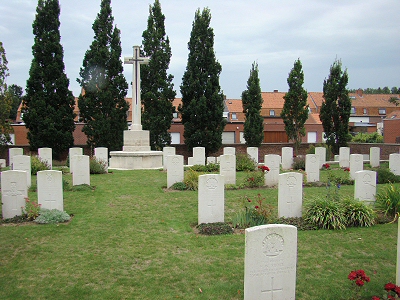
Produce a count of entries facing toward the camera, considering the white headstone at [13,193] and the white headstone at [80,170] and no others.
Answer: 2

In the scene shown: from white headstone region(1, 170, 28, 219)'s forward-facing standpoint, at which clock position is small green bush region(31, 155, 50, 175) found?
The small green bush is roughly at 6 o'clock from the white headstone.

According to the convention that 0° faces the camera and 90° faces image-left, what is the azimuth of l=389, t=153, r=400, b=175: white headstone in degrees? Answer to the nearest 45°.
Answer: approximately 0°

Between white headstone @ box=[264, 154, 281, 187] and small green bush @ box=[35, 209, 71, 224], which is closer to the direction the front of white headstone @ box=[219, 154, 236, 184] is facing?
the small green bush

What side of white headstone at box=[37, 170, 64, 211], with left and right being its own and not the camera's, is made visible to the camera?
front

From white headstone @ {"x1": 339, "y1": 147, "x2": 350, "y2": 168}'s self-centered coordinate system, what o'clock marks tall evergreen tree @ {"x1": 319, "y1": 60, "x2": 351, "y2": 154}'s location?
The tall evergreen tree is roughly at 6 o'clock from the white headstone.

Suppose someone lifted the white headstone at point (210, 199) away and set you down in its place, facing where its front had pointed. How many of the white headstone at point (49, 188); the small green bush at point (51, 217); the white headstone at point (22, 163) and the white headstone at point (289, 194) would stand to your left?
1

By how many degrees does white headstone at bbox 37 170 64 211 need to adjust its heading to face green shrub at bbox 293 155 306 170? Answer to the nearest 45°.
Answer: approximately 135° to its left

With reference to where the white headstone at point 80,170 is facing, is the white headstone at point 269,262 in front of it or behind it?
in front

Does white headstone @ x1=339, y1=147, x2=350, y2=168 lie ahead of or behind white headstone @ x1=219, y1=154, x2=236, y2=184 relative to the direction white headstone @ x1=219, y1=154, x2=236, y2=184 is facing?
behind

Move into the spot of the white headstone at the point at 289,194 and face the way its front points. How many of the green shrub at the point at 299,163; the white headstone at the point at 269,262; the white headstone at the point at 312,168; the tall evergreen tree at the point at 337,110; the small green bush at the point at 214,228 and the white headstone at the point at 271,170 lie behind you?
4

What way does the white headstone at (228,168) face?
toward the camera

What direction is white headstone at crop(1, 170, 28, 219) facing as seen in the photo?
toward the camera

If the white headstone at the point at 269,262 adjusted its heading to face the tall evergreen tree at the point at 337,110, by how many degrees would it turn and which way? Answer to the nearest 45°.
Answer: approximately 180°

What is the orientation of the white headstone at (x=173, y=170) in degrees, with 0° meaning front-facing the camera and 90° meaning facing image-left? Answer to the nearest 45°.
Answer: approximately 0°
